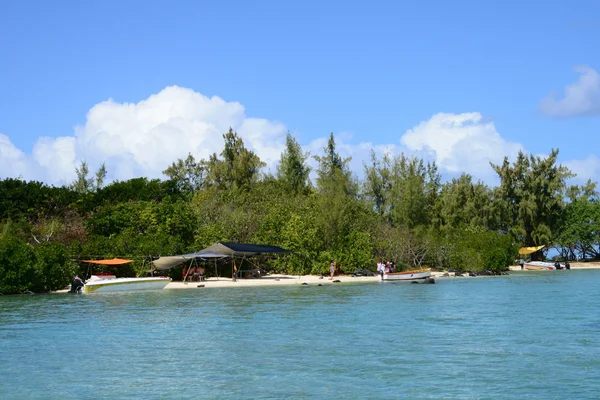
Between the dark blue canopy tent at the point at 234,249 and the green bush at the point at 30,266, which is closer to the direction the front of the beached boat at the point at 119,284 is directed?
the dark blue canopy tent

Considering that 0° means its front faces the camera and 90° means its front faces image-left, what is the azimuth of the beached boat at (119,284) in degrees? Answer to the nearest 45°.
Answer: approximately 270°

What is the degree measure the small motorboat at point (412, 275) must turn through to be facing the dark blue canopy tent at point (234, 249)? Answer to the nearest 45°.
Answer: approximately 180°

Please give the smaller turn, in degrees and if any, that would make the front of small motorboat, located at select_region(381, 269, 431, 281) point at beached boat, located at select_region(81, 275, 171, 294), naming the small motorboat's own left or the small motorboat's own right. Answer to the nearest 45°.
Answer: approximately 135° to the small motorboat's own right

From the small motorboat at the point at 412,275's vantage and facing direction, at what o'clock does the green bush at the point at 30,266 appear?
The green bush is roughly at 5 o'clock from the small motorboat.

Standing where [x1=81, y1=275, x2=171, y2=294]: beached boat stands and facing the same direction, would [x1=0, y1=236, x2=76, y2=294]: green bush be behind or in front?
behind

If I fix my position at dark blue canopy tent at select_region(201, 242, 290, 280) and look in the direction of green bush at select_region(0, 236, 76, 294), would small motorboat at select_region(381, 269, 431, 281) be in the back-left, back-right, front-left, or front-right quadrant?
back-left

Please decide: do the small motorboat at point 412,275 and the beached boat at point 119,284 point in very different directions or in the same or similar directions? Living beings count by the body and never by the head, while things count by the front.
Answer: same or similar directions

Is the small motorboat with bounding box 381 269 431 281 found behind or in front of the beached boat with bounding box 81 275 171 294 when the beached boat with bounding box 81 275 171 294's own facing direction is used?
in front

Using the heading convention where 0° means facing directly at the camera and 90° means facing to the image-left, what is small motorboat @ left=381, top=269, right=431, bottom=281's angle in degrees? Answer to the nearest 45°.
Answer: approximately 270°

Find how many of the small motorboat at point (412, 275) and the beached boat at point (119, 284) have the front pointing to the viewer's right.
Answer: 2

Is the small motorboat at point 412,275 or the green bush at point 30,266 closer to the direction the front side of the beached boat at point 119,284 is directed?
the small motorboat

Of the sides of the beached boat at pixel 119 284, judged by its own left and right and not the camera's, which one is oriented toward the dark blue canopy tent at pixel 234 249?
front

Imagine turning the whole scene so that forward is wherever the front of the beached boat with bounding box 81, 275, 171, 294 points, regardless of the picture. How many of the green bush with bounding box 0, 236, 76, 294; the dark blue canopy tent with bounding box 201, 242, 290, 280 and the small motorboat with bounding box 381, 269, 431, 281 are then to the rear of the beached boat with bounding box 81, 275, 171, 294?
1
